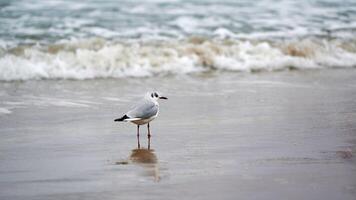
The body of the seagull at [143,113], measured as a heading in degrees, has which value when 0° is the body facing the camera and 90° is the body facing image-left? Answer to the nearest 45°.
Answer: approximately 270°
